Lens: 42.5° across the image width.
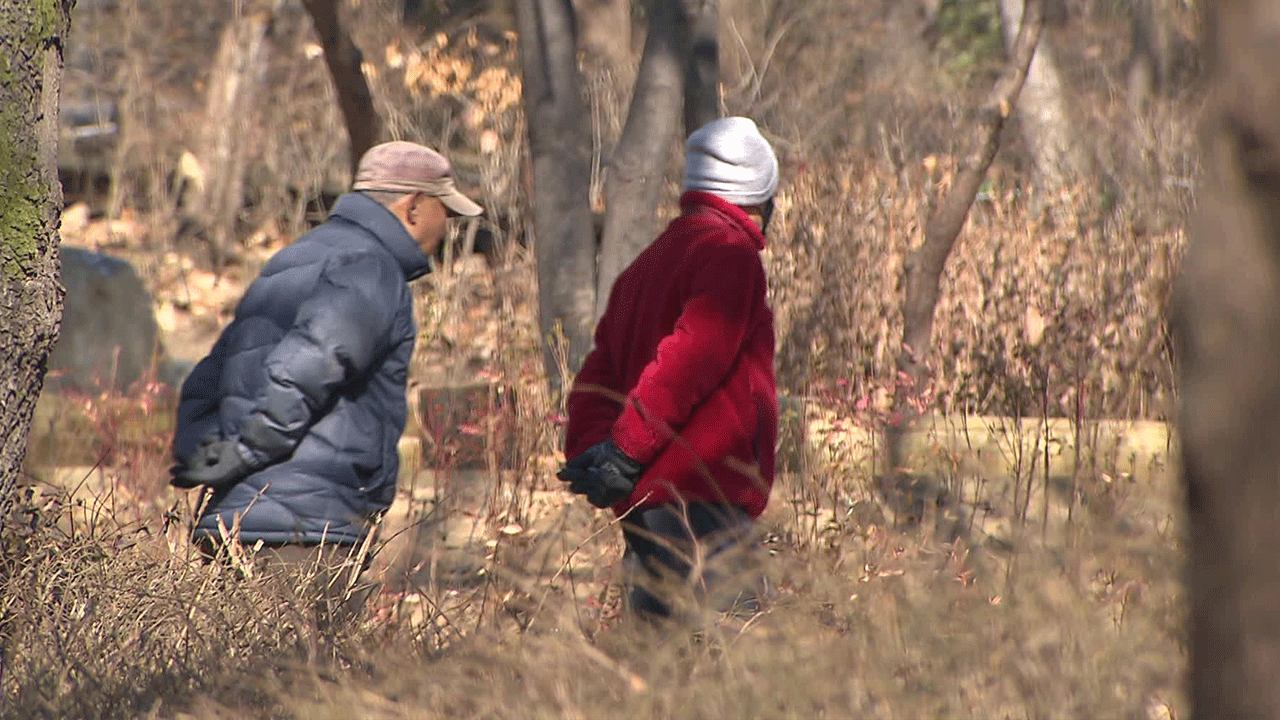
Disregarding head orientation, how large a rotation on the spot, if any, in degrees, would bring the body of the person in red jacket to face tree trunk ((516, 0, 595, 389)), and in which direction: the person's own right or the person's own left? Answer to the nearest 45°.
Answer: approximately 45° to the person's own left

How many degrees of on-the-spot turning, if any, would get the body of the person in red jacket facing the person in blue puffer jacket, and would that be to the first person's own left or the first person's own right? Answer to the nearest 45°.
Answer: approximately 135° to the first person's own left

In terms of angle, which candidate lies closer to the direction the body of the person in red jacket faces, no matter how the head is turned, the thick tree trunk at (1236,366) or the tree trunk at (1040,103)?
the tree trunk

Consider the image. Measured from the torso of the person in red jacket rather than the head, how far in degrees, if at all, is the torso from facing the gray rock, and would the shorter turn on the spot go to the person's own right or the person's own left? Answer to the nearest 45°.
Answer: approximately 90° to the person's own left

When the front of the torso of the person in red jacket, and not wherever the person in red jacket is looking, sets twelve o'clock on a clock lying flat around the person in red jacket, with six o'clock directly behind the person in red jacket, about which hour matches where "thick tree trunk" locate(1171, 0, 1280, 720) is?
The thick tree trunk is roughly at 4 o'clock from the person in red jacket.

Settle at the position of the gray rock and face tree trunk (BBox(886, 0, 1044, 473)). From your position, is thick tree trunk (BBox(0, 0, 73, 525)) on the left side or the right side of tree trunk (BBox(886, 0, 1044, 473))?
right

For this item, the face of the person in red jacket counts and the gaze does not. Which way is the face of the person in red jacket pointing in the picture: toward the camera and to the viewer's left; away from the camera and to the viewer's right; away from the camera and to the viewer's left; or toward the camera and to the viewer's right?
away from the camera and to the viewer's right

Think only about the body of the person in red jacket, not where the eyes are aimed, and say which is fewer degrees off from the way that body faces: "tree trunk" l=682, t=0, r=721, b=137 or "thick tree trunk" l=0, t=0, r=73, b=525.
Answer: the tree trunk
